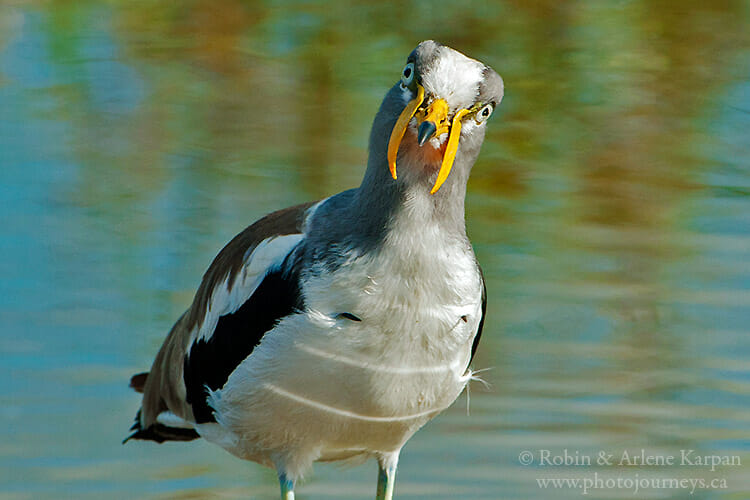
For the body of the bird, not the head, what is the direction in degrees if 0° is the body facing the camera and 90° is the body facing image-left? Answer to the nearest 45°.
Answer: approximately 315°
